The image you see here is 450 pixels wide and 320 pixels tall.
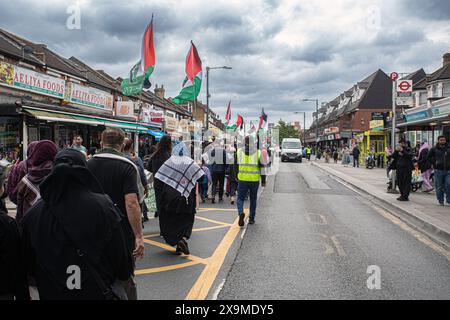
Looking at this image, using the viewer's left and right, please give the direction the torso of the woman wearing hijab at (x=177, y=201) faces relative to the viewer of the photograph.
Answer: facing away from the viewer

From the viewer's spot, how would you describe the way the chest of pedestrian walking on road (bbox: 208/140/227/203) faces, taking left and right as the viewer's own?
facing away from the viewer

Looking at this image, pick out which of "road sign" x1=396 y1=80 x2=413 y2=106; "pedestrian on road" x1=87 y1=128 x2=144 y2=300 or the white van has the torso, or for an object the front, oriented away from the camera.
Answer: the pedestrian on road

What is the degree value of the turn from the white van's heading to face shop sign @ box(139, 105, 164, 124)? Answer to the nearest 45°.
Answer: approximately 45° to its right

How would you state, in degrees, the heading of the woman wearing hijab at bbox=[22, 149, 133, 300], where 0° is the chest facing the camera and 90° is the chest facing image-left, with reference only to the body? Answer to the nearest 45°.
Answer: approximately 180°

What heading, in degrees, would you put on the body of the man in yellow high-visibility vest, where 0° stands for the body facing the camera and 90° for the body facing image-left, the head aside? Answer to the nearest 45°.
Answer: approximately 180°

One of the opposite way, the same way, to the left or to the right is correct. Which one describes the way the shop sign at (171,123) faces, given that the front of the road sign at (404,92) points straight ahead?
to the left

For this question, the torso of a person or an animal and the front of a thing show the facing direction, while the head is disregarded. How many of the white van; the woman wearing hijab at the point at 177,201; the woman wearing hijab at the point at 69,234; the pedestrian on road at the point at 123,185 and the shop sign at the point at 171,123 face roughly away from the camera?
3

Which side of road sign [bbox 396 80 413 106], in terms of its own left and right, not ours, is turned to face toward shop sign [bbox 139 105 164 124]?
right

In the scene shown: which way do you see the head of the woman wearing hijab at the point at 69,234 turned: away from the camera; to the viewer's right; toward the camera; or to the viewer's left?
away from the camera

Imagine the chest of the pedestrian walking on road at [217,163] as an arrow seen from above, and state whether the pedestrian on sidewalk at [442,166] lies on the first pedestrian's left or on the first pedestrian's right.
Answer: on the first pedestrian's right

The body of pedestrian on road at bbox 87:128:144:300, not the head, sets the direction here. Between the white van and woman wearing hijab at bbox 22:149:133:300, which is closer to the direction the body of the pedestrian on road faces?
the white van

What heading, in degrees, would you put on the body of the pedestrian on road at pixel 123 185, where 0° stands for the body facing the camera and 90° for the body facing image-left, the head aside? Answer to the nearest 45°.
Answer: approximately 180°

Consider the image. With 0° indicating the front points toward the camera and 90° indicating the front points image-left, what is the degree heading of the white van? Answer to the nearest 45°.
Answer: approximately 0°
